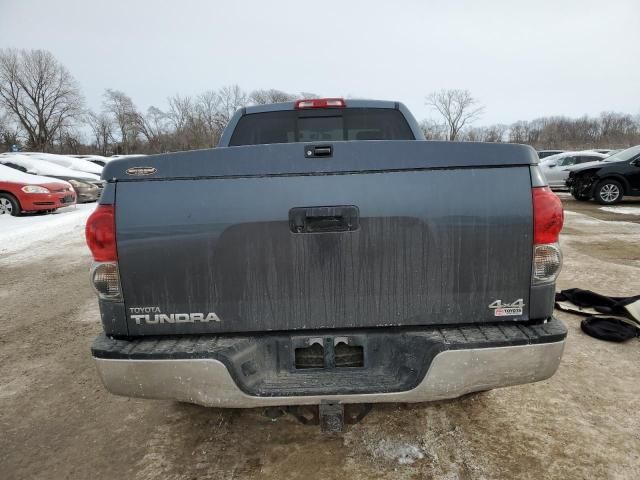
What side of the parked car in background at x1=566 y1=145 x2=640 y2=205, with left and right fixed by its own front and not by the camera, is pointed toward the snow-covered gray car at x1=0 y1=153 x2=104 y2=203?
front

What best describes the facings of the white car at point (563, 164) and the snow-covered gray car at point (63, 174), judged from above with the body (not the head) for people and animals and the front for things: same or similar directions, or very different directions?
very different directions

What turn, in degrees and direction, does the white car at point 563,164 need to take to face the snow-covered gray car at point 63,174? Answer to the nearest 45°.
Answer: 0° — it already faces it

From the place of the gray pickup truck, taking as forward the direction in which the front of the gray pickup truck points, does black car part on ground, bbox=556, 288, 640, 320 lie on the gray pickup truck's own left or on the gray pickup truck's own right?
on the gray pickup truck's own right

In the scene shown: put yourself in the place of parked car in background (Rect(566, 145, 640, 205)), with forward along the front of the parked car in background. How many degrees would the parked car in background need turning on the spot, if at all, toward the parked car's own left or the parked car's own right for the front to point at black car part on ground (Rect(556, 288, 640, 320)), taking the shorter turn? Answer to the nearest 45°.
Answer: approximately 45° to the parked car's own left

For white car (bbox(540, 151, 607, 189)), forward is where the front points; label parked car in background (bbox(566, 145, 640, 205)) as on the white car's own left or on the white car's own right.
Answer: on the white car's own left

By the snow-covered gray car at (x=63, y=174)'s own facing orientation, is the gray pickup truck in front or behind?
in front

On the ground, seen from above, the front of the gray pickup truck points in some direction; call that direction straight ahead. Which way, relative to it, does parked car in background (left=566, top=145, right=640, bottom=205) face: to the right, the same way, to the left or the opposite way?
to the left

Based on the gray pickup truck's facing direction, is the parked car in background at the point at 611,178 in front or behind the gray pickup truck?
in front

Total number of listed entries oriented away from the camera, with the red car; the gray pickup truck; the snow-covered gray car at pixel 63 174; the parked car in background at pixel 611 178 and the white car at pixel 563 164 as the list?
1

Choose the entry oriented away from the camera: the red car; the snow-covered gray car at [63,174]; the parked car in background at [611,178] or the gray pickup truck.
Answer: the gray pickup truck

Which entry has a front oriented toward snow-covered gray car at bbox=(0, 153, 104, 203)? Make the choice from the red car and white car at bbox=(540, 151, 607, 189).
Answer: white car at bbox=(540, 151, 607, 189)

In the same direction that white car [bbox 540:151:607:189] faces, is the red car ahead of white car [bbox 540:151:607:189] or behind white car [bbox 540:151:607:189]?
ahead

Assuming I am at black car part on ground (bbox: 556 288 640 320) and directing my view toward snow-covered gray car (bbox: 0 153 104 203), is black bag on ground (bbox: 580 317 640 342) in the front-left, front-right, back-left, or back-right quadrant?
back-left

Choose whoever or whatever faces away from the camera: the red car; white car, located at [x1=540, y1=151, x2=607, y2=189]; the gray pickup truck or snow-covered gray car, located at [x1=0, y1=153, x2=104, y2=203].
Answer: the gray pickup truck
